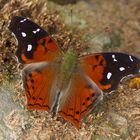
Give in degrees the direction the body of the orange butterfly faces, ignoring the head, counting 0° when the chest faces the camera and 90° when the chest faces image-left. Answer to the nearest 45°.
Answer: approximately 180°
